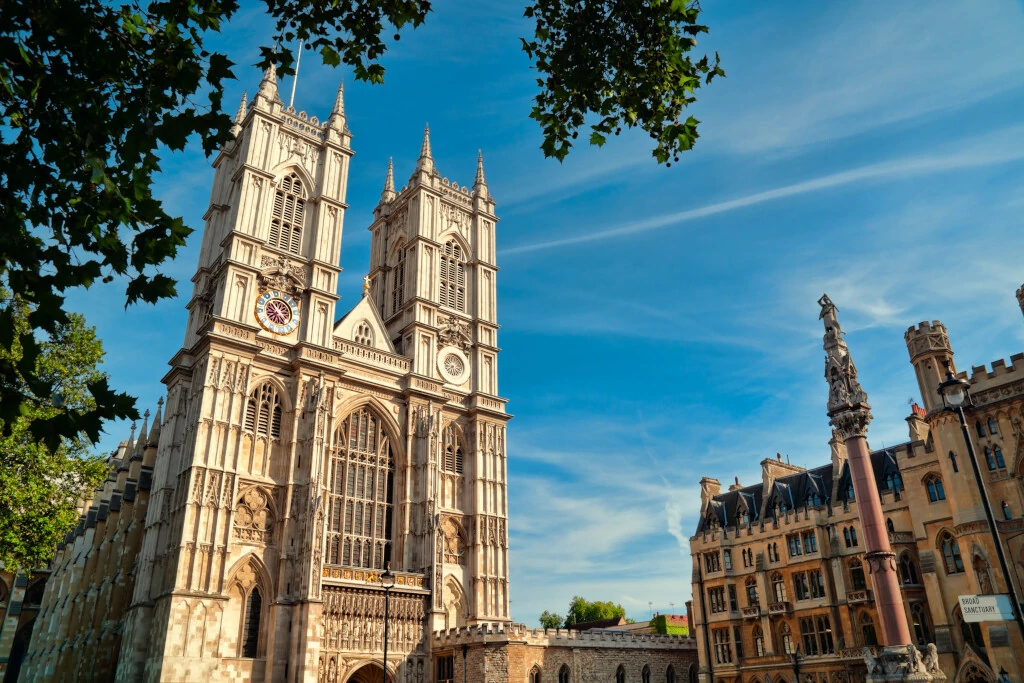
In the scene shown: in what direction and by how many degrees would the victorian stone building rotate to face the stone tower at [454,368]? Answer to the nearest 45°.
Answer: approximately 45° to its right

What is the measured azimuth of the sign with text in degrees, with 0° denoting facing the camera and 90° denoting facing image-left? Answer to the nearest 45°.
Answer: approximately 0°

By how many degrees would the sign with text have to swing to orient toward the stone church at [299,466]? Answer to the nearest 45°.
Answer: approximately 90° to its right

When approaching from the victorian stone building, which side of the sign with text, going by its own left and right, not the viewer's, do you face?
back

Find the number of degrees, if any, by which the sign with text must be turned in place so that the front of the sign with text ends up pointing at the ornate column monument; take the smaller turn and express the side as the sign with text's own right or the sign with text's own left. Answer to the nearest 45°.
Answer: approximately 135° to the sign with text's own right

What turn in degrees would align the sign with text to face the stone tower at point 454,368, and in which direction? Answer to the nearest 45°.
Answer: approximately 135° to its right

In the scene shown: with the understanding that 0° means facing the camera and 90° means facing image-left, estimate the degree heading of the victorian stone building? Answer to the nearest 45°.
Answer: approximately 45°

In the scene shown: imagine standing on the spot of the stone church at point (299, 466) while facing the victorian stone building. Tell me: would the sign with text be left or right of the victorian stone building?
right

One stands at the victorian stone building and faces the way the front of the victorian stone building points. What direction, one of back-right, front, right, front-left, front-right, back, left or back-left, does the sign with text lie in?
front-left
